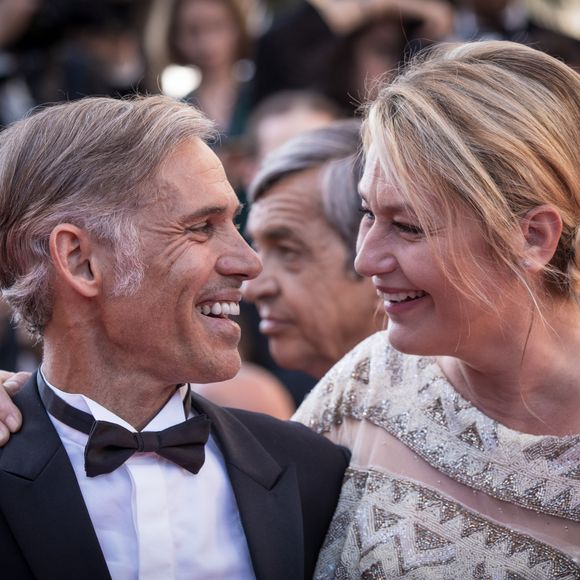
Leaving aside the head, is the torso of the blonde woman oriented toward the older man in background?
no

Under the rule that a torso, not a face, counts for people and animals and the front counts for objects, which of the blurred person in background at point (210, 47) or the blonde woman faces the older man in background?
the blurred person in background

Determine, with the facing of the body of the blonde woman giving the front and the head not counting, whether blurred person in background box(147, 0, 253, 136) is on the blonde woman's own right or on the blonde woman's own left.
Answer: on the blonde woman's own right

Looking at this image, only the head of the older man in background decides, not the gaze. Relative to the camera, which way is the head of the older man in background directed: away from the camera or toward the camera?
toward the camera

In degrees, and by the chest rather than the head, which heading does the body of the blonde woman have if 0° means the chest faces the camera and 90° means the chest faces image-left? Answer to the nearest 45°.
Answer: approximately 45°

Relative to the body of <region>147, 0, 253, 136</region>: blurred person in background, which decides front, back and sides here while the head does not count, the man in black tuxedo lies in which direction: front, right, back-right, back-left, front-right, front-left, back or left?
front

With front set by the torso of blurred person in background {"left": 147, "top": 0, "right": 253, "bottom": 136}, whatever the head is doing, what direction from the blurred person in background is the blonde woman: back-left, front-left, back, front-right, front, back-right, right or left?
front

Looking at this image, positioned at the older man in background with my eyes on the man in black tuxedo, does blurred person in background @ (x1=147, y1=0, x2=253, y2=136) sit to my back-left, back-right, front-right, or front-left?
back-right

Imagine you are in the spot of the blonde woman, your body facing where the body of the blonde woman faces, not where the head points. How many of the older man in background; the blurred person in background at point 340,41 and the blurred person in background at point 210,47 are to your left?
0

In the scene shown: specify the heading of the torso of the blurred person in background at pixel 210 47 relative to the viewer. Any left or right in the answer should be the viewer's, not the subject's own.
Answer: facing the viewer

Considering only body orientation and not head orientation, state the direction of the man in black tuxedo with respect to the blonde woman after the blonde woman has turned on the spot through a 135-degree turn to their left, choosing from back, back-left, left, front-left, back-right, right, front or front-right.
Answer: back

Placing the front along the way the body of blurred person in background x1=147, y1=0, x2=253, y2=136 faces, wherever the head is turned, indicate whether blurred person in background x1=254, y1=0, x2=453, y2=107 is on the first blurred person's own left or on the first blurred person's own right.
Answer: on the first blurred person's own left

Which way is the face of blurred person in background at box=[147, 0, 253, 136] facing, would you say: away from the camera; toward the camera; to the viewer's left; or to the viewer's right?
toward the camera
